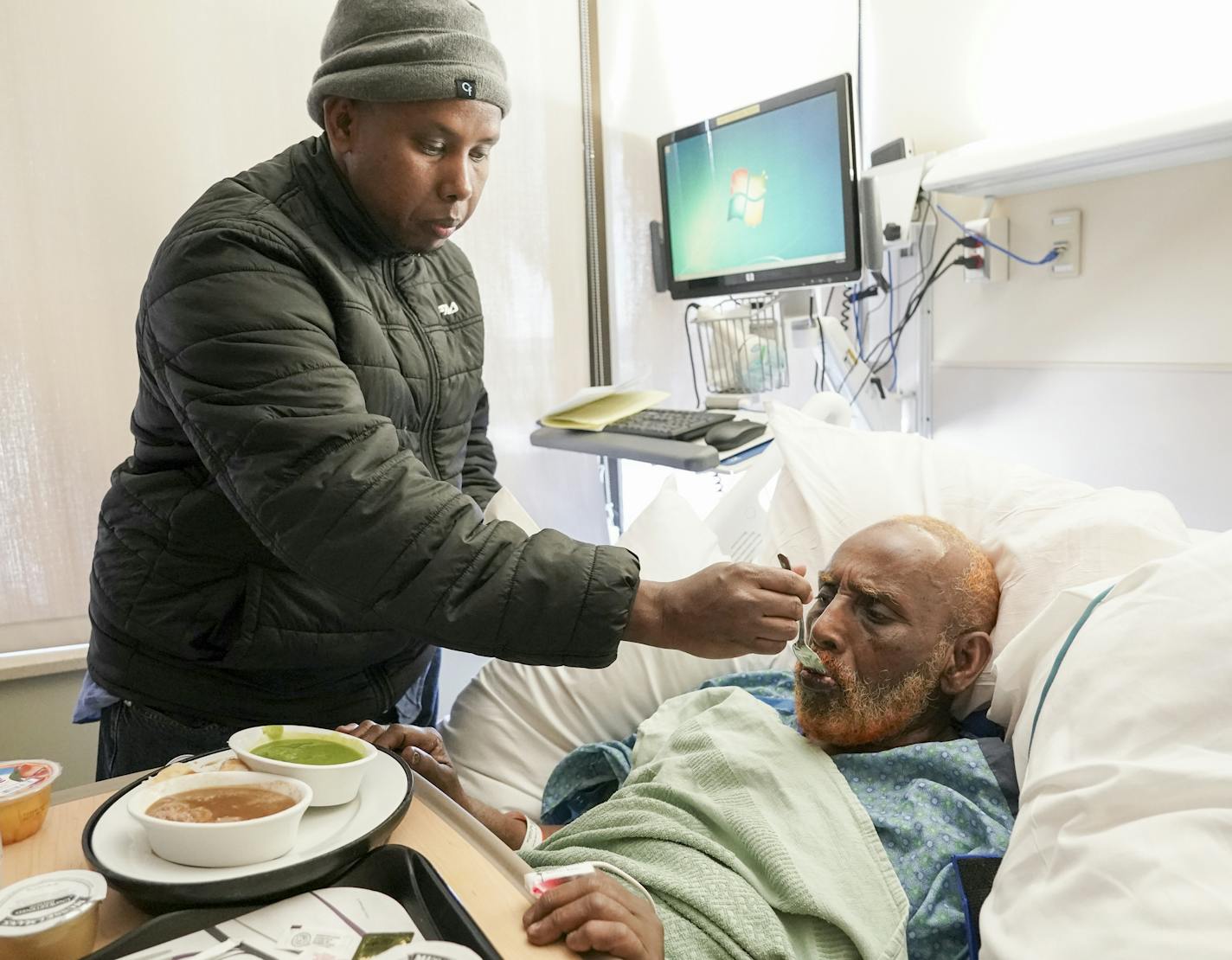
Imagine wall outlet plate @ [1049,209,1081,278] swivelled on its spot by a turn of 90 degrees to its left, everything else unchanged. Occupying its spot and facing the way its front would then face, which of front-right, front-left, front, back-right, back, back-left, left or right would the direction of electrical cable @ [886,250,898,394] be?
back

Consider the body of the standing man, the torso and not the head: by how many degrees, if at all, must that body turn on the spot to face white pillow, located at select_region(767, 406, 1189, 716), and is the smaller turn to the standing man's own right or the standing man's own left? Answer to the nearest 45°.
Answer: approximately 45° to the standing man's own left

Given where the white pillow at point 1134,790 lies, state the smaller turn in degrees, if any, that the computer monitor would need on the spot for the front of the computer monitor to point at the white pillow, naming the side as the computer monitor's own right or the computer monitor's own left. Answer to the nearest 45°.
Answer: approximately 45° to the computer monitor's own left

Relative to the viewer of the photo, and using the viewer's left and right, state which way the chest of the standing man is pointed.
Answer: facing the viewer and to the right of the viewer

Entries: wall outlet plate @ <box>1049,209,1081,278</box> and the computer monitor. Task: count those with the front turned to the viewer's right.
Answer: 0

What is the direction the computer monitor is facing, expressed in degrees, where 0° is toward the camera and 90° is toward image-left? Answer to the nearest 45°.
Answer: approximately 45°

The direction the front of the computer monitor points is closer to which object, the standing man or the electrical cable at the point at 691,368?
the standing man

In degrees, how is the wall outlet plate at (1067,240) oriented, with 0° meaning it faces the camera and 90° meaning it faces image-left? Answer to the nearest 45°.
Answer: approximately 45°

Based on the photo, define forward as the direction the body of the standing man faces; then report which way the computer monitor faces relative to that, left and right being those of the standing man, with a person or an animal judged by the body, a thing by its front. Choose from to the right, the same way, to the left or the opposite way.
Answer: to the right

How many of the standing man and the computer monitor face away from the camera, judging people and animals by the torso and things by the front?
0

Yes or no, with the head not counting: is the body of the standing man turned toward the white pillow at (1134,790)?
yes

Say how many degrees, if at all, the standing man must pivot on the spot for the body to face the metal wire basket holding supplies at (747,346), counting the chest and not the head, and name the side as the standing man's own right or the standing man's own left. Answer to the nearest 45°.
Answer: approximately 90° to the standing man's own left
